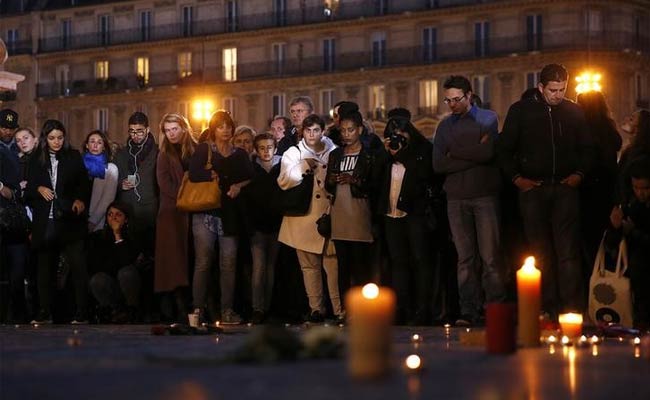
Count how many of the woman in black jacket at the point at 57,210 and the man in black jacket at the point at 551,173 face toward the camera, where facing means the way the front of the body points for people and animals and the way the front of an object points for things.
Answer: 2

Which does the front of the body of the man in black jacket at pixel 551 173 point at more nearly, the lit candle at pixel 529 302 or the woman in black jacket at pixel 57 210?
the lit candle

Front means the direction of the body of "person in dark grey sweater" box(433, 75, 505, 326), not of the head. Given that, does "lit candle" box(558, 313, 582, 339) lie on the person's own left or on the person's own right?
on the person's own left

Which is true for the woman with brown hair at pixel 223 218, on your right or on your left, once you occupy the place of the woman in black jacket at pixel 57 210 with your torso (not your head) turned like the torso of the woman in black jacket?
on your left

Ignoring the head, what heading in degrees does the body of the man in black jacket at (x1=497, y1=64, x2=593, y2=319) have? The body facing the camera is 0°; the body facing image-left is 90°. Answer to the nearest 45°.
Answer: approximately 0°

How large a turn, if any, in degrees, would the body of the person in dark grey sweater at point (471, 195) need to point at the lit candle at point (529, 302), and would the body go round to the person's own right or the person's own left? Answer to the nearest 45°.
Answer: approximately 45° to the person's own left
